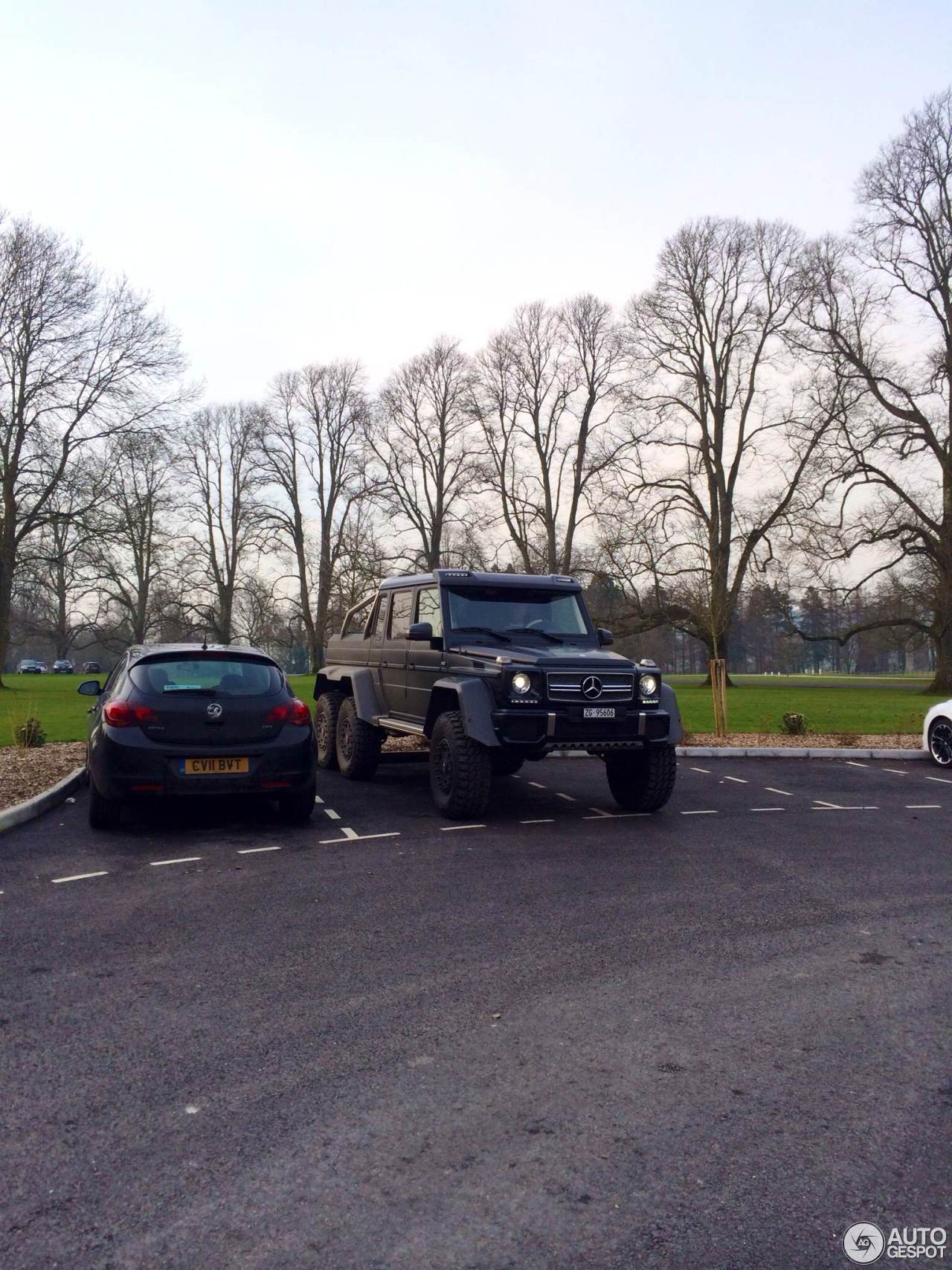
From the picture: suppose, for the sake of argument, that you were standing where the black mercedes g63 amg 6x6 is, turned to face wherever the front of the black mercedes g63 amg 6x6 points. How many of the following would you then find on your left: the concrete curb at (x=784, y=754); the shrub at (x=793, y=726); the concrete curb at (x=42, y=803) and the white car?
3

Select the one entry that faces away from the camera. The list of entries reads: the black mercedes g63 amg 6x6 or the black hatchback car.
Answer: the black hatchback car

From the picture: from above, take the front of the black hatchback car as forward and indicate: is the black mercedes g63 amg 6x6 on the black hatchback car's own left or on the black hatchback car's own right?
on the black hatchback car's own right

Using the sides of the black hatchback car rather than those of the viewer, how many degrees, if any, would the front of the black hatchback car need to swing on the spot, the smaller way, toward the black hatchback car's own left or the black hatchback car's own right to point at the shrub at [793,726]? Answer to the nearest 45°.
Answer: approximately 45° to the black hatchback car's own right

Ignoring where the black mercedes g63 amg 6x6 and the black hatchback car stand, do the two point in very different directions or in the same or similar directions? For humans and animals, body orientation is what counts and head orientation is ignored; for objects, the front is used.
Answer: very different directions

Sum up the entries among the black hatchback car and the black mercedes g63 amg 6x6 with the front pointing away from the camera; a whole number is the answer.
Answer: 1

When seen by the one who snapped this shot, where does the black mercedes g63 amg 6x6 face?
facing the viewer and to the right of the viewer

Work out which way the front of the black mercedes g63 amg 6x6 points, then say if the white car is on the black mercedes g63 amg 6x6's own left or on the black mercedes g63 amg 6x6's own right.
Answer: on the black mercedes g63 amg 6x6's own left

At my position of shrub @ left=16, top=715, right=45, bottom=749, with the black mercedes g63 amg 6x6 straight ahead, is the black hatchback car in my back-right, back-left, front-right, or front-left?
front-right

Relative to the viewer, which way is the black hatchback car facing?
away from the camera
